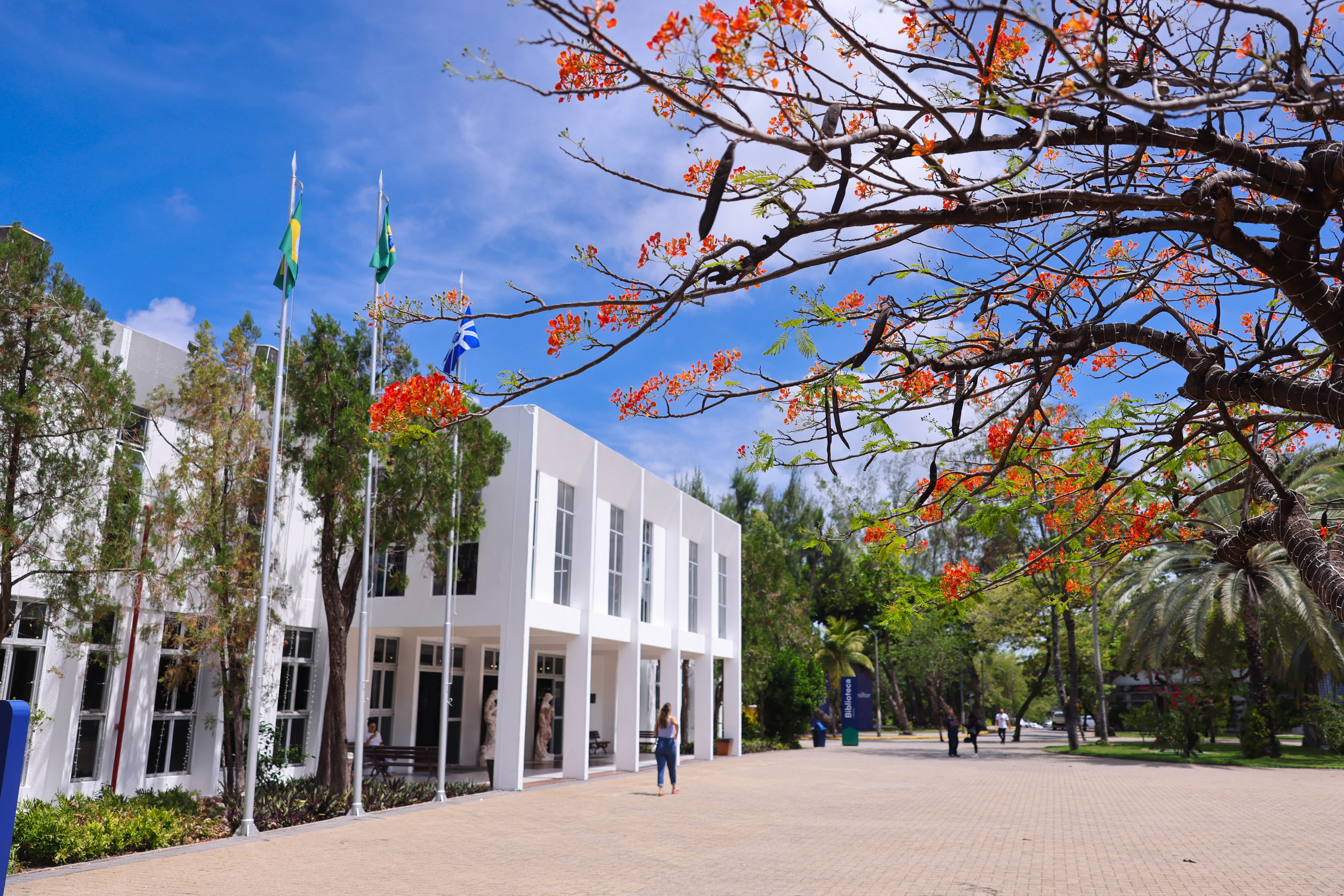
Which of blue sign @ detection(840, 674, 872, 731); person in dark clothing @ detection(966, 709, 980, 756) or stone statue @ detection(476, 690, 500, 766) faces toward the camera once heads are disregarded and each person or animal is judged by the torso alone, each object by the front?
the blue sign

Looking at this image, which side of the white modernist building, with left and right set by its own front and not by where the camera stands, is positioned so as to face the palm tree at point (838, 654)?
left

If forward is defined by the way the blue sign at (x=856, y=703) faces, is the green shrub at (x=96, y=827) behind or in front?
in front

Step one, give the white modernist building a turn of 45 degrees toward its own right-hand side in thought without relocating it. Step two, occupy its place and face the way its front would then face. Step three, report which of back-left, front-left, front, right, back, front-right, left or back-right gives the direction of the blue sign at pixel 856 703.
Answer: back-left

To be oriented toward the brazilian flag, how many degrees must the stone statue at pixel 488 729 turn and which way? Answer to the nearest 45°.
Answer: approximately 90° to its right

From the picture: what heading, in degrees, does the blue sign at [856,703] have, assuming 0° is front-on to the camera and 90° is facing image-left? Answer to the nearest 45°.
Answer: approximately 0°

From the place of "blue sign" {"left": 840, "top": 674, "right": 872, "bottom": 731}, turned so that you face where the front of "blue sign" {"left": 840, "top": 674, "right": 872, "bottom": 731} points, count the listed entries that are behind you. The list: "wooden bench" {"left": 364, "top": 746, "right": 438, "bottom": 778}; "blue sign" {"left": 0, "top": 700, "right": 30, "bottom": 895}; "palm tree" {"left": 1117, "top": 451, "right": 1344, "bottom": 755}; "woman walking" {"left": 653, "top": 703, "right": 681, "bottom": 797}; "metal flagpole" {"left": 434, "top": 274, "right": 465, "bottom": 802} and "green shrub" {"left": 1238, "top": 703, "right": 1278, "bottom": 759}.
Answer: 0

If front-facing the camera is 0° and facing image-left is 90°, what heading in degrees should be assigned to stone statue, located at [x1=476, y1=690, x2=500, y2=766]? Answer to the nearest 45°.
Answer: approximately 270°

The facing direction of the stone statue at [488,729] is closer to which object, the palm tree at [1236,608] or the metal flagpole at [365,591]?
the palm tree

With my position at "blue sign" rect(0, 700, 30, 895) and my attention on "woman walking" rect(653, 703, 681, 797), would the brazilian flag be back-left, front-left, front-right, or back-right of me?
front-left

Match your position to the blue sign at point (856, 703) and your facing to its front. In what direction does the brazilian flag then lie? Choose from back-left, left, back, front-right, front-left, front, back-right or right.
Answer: front

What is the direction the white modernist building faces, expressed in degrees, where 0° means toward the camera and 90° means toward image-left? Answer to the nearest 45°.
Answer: approximately 315°
